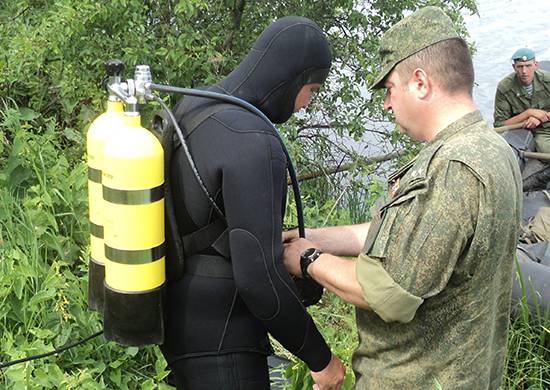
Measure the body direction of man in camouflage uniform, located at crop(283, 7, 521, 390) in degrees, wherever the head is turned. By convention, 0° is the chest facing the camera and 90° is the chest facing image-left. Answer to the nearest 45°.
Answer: approximately 90°

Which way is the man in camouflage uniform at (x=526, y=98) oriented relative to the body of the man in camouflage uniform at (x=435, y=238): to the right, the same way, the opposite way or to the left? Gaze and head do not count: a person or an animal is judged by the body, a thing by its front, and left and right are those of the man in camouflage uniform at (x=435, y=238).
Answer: to the left

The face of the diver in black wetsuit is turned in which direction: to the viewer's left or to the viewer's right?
to the viewer's right

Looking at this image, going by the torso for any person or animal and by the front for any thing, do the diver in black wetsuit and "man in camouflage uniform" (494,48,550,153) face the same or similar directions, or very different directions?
very different directions

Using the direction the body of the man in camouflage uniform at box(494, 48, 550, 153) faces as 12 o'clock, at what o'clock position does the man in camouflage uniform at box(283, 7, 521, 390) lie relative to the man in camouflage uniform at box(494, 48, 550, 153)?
the man in camouflage uniform at box(283, 7, 521, 390) is roughly at 12 o'clock from the man in camouflage uniform at box(494, 48, 550, 153).

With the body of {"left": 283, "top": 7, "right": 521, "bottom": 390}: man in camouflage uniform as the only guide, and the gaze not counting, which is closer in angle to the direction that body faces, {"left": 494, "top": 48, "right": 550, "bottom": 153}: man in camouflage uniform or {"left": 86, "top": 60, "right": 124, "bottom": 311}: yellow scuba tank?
the yellow scuba tank

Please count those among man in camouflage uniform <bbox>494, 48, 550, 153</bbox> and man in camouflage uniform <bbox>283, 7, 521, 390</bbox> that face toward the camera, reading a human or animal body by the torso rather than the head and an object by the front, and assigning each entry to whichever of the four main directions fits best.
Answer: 1

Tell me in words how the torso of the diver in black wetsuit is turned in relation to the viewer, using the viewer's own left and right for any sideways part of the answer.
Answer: facing away from the viewer and to the right of the viewer

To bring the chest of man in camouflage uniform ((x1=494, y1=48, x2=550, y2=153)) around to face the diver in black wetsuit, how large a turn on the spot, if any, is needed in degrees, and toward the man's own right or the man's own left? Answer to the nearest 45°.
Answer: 0° — they already face them

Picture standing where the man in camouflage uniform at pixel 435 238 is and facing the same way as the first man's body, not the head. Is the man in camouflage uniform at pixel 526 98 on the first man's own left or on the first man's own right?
on the first man's own right
